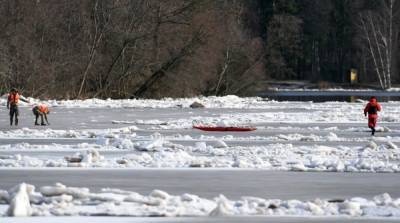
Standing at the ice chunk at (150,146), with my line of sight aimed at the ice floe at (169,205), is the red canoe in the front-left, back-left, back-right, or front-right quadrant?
back-left

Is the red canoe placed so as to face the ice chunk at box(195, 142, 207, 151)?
no
